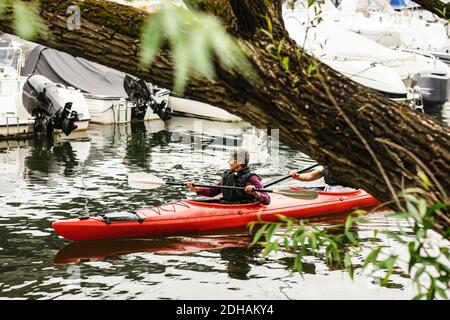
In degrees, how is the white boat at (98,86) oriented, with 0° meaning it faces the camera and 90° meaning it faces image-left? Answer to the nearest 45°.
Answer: approximately 135°

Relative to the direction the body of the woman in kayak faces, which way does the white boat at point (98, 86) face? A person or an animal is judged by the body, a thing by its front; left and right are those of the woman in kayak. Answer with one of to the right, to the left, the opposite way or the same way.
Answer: to the right

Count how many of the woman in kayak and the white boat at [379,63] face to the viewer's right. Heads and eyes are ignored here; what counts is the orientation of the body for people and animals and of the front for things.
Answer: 0

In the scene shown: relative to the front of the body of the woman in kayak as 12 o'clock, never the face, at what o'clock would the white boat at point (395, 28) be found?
The white boat is roughly at 5 o'clock from the woman in kayak.

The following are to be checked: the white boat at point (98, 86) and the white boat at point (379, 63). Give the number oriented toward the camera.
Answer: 0

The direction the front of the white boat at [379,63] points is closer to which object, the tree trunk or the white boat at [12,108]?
the white boat

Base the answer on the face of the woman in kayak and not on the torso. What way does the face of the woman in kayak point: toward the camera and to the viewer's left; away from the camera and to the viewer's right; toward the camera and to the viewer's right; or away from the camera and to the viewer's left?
toward the camera and to the viewer's left

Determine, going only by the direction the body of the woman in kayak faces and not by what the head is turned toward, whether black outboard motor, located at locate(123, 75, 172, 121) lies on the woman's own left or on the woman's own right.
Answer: on the woman's own right

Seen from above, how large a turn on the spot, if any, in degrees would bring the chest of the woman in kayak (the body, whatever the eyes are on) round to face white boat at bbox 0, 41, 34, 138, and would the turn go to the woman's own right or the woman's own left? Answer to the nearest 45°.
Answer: approximately 90° to the woman's own right

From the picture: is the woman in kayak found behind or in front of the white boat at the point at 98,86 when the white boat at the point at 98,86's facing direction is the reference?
behind
